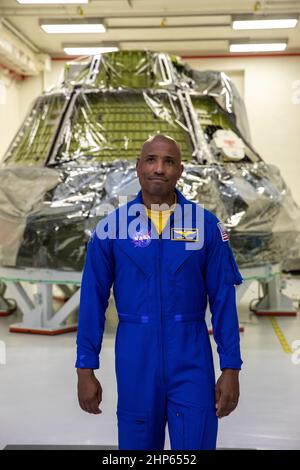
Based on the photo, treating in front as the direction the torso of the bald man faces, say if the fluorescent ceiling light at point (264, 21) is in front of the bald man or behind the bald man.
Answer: behind

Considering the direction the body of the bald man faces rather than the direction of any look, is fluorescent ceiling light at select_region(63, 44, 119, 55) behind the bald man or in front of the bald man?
behind

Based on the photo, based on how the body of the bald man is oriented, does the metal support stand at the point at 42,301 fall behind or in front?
behind

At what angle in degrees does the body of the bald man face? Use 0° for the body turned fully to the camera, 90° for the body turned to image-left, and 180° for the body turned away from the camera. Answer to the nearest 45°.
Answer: approximately 0°
